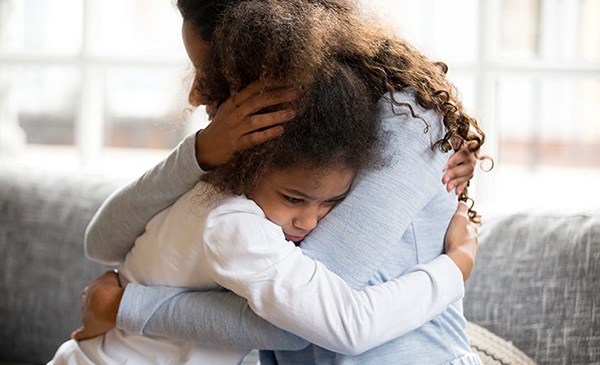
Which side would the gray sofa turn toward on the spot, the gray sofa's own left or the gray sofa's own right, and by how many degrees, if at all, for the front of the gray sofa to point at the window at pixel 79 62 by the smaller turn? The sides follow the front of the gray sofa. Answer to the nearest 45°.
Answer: approximately 135° to the gray sofa's own right

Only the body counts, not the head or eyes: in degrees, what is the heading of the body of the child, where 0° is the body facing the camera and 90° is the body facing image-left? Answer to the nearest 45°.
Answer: approximately 270°

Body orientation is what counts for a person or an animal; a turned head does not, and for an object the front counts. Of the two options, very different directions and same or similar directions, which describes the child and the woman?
very different directions

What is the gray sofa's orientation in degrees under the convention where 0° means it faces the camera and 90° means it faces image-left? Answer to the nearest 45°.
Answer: approximately 0°

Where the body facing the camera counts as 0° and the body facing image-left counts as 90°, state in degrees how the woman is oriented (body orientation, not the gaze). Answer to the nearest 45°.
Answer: approximately 90°
